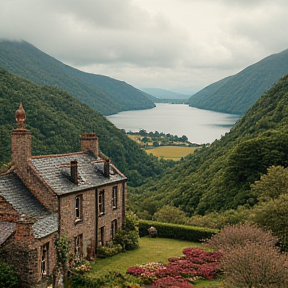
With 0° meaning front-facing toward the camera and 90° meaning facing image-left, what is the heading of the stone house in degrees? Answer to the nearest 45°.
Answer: approximately 315°

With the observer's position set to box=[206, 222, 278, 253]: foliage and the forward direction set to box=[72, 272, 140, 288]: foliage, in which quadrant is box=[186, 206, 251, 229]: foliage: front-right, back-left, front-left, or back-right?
back-right

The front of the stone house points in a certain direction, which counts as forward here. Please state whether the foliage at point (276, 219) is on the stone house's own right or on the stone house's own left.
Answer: on the stone house's own left

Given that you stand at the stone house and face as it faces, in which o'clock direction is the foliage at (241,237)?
The foliage is roughly at 11 o'clock from the stone house.

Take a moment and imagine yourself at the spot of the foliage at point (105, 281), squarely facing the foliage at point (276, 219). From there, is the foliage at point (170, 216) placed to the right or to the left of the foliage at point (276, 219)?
left

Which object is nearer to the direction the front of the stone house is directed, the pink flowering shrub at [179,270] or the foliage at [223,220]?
the pink flowering shrub

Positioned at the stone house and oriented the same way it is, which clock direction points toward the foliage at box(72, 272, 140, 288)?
The foliage is roughly at 12 o'clock from the stone house.

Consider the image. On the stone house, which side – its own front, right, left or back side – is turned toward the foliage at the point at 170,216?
left

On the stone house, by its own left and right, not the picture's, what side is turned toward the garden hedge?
left
